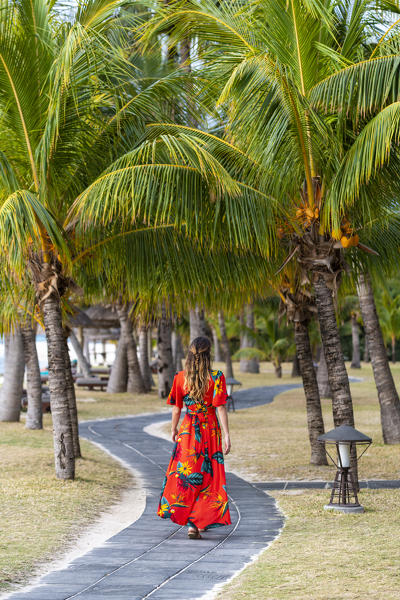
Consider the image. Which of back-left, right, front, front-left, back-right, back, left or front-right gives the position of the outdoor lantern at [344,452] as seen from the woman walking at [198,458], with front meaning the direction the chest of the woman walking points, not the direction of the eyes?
front-right

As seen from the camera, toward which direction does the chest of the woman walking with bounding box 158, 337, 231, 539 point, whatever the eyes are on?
away from the camera

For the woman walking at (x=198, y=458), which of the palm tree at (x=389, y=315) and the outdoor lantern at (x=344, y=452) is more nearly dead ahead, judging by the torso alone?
the palm tree

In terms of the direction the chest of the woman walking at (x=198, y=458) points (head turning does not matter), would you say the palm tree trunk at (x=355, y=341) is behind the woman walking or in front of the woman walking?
in front

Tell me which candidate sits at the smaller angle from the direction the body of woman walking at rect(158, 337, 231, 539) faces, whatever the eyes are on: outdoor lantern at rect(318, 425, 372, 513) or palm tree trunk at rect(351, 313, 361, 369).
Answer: the palm tree trunk

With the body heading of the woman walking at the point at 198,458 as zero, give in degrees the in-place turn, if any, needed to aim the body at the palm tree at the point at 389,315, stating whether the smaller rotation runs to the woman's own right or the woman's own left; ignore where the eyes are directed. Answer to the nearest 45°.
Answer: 0° — they already face it
